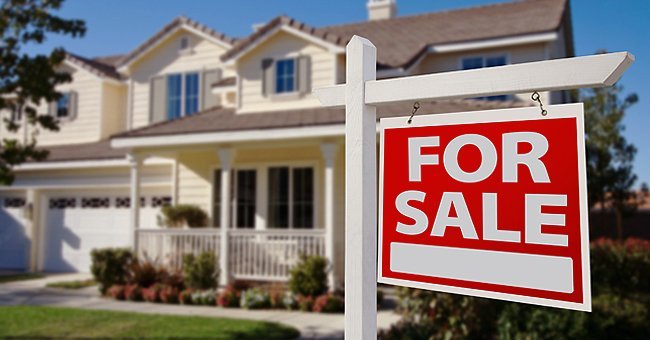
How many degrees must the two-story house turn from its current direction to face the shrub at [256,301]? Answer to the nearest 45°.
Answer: approximately 45° to its left

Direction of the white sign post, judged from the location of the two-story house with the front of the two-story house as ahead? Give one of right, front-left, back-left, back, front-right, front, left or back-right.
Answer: front-left

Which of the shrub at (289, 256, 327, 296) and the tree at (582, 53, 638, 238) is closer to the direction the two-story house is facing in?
the shrub

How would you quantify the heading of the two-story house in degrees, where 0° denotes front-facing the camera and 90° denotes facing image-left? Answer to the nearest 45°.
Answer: approximately 45°
